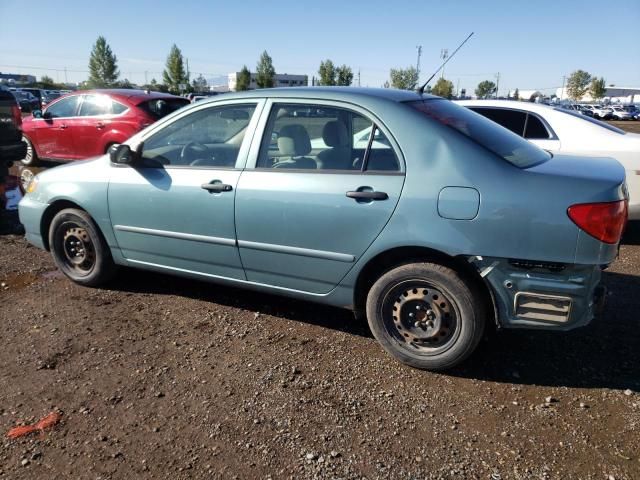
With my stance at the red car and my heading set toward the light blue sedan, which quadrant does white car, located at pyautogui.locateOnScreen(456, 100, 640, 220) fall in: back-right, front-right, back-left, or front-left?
front-left

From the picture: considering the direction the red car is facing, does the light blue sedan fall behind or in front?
behind

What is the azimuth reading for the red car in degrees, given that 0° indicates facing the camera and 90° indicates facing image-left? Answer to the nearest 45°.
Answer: approximately 135°

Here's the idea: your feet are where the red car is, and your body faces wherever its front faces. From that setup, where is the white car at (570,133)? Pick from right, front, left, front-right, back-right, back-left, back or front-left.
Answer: back
